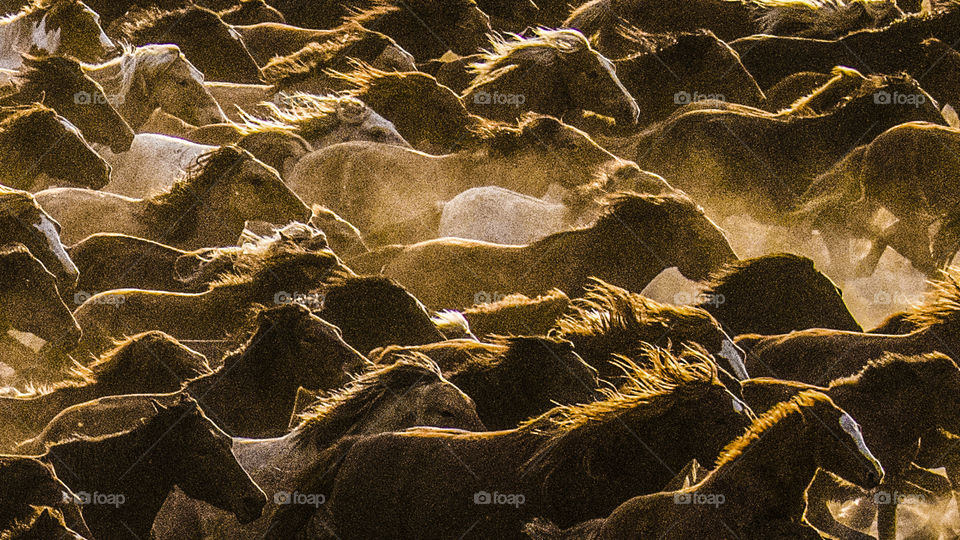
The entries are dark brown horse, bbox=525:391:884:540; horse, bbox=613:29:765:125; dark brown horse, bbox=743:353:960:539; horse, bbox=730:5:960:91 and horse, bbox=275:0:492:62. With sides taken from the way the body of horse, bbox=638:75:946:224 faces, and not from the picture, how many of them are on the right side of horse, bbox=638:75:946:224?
2

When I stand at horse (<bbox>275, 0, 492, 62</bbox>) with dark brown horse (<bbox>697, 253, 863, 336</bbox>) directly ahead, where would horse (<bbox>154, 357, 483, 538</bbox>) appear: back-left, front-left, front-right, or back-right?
front-right

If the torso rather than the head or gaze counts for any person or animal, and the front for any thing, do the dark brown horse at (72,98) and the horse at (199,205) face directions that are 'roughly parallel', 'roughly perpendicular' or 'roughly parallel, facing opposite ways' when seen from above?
roughly parallel

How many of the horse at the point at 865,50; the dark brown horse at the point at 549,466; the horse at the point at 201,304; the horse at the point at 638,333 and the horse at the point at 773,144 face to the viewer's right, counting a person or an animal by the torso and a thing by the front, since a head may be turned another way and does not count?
5

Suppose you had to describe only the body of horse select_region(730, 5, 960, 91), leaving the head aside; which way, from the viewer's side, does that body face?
to the viewer's right

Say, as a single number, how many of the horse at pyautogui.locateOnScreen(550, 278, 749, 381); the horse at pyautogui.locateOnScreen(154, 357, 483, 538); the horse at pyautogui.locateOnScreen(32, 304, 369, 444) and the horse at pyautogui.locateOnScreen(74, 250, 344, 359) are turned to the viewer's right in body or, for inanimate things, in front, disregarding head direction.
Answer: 4

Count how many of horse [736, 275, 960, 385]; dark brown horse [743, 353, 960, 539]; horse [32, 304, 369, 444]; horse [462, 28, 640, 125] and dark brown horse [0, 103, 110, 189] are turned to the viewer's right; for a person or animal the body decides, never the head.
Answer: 5

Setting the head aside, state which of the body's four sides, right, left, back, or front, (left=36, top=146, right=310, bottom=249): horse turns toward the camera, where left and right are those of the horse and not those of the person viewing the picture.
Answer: right

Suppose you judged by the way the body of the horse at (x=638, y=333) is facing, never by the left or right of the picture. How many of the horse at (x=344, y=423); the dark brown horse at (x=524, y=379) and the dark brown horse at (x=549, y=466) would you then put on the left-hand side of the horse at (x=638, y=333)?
0

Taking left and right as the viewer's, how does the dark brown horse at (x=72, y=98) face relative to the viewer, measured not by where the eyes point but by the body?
facing to the right of the viewer

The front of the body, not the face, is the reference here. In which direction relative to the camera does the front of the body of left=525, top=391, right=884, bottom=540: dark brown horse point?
to the viewer's right

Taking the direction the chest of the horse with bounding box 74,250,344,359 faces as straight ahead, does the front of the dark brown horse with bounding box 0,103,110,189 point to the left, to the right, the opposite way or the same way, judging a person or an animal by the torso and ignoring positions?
the same way

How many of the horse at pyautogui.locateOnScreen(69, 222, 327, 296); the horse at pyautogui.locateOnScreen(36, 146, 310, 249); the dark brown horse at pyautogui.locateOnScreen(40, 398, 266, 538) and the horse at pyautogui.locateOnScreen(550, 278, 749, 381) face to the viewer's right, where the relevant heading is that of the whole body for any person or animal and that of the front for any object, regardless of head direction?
4

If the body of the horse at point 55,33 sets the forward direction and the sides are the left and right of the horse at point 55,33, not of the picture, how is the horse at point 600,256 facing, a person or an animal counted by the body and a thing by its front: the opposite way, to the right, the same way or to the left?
the same way

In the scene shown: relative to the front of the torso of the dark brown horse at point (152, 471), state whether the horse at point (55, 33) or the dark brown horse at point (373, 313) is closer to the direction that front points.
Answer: the dark brown horse

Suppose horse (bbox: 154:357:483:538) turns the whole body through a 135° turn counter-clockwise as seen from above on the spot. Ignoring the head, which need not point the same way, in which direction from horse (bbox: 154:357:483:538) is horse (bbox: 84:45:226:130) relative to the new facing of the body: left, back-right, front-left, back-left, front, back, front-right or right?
front-right

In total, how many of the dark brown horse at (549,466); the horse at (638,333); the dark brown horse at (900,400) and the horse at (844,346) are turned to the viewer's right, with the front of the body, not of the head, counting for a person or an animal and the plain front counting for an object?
4

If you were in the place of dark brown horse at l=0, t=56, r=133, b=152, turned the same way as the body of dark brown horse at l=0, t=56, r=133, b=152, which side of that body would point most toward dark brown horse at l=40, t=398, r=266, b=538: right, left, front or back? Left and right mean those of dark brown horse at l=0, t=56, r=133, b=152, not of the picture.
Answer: right

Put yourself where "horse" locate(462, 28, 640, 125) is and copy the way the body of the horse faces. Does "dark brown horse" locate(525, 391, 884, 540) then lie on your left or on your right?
on your right

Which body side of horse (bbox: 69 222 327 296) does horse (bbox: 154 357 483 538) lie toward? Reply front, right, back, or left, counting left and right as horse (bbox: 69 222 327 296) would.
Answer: right

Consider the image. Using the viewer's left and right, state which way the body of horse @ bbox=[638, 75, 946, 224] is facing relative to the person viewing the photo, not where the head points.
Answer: facing to the right of the viewer

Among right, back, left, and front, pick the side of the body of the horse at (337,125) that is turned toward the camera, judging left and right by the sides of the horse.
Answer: right

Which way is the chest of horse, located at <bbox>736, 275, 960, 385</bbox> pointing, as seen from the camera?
to the viewer's right
